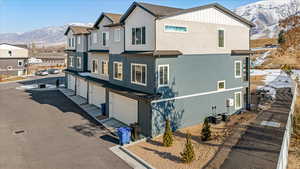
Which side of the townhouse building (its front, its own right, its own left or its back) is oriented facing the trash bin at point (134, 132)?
front

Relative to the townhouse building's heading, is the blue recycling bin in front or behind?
in front

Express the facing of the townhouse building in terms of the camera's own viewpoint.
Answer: facing the viewer and to the left of the viewer
